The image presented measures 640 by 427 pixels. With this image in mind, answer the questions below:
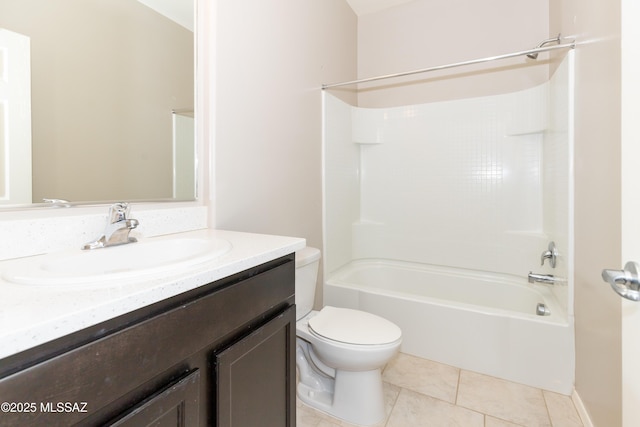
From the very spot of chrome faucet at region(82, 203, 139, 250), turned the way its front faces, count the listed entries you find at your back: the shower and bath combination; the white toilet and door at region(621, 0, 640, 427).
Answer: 0

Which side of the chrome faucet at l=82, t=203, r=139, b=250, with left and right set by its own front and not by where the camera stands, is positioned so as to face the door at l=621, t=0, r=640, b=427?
front

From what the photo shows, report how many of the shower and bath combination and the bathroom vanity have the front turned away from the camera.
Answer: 0

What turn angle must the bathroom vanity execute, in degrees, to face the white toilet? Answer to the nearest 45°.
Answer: approximately 90° to its left

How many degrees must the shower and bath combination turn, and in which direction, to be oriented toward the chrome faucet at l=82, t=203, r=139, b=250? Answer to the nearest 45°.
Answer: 0° — it already faces it

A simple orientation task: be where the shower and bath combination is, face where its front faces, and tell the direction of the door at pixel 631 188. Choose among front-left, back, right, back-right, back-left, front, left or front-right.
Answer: front-left

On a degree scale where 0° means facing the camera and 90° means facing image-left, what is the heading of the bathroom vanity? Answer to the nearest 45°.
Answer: approximately 315°

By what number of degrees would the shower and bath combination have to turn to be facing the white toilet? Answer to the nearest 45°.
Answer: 0° — it already faces it

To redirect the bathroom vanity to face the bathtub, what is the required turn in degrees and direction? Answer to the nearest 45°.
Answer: approximately 45° to its left

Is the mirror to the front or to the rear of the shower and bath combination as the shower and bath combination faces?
to the front

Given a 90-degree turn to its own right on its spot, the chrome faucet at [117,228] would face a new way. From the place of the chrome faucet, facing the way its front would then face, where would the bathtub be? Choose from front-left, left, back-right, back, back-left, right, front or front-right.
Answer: back-left

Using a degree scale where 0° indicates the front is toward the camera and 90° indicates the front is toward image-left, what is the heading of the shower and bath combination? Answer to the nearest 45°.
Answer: approximately 45°

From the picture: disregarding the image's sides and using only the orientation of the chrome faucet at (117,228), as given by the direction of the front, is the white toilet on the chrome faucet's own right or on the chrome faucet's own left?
on the chrome faucet's own left

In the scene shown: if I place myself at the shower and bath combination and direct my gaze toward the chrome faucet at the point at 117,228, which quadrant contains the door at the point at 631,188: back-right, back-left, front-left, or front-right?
front-left

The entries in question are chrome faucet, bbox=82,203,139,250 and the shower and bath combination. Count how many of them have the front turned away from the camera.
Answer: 0

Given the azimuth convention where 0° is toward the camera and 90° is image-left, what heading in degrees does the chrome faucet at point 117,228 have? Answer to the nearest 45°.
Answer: approximately 315°

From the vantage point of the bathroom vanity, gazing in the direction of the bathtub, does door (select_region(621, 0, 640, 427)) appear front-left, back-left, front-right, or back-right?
front-right
